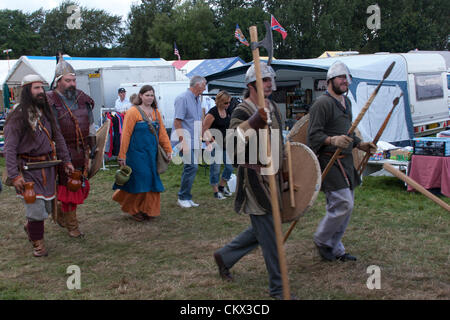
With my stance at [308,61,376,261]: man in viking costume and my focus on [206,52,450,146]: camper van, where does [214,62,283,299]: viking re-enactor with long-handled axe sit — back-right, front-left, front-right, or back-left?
back-left

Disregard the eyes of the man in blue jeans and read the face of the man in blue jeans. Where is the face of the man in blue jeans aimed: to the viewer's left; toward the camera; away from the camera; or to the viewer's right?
to the viewer's right

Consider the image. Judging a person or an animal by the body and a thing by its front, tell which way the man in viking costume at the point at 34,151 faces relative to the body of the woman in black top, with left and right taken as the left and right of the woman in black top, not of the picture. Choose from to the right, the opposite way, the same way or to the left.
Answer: the same way

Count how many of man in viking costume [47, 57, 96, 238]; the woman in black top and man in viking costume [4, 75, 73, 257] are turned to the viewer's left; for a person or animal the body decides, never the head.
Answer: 0

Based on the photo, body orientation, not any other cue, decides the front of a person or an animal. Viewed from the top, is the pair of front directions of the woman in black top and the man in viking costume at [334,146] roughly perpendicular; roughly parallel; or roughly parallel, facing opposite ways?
roughly parallel

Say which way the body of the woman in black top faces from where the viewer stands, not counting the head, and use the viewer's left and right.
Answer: facing the viewer and to the right of the viewer

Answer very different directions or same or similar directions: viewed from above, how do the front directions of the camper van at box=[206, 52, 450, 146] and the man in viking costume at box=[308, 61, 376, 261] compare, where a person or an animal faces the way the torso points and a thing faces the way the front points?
very different directions

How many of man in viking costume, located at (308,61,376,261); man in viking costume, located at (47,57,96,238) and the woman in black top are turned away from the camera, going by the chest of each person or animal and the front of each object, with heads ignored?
0
